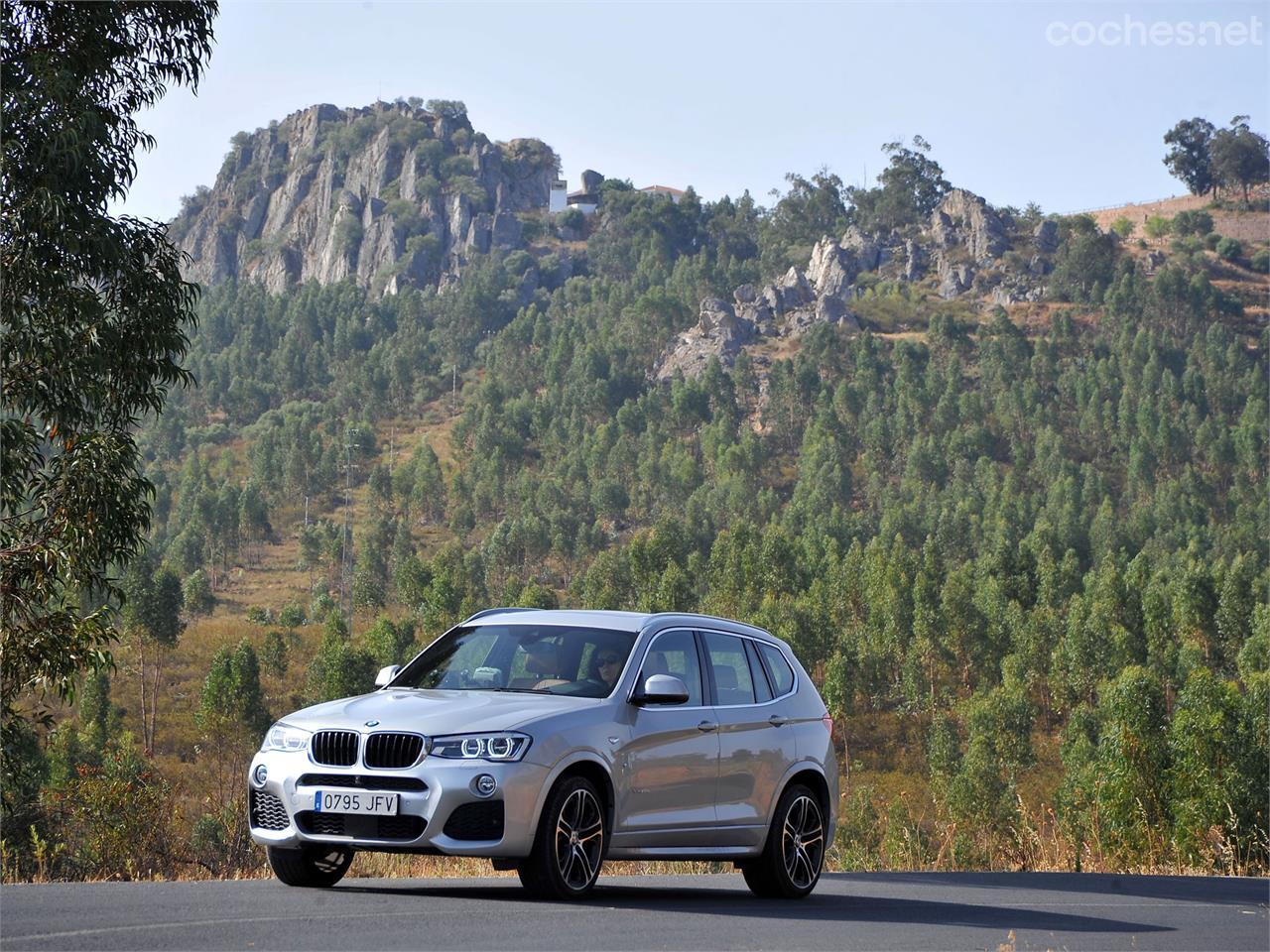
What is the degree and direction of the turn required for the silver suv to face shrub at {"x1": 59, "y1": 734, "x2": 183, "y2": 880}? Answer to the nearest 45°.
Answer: approximately 90° to its right

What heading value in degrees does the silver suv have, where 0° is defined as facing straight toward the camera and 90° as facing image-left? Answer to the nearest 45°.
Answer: approximately 45°
